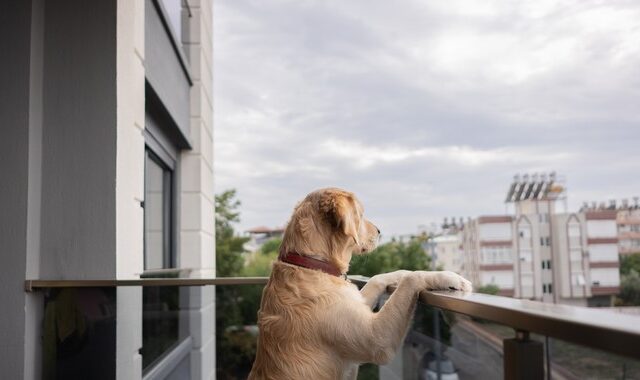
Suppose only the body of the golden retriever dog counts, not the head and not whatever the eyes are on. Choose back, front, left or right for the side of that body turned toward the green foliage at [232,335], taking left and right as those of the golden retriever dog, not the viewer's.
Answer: left

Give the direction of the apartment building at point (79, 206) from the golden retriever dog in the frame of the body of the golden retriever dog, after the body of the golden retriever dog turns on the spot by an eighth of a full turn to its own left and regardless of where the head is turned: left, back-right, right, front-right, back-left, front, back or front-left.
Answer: front-left

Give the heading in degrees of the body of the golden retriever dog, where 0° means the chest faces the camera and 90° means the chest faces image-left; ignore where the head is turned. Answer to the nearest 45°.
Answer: approximately 225°
